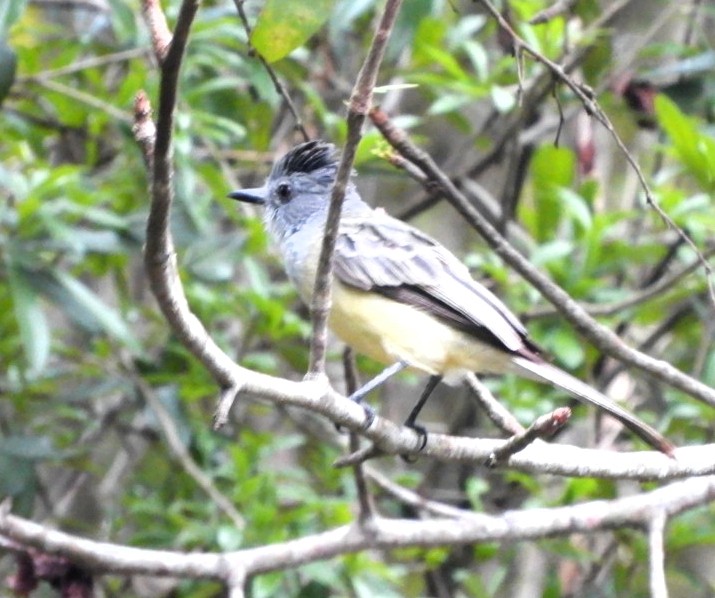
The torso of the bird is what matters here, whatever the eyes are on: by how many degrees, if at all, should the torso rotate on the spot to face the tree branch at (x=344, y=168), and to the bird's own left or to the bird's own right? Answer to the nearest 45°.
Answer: approximately 90° to the bird's own left

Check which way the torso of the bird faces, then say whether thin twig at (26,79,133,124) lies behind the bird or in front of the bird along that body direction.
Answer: in front

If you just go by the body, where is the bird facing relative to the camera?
to the viewer's left

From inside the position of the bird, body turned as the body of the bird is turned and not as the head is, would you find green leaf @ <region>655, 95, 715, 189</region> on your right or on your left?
on your right
